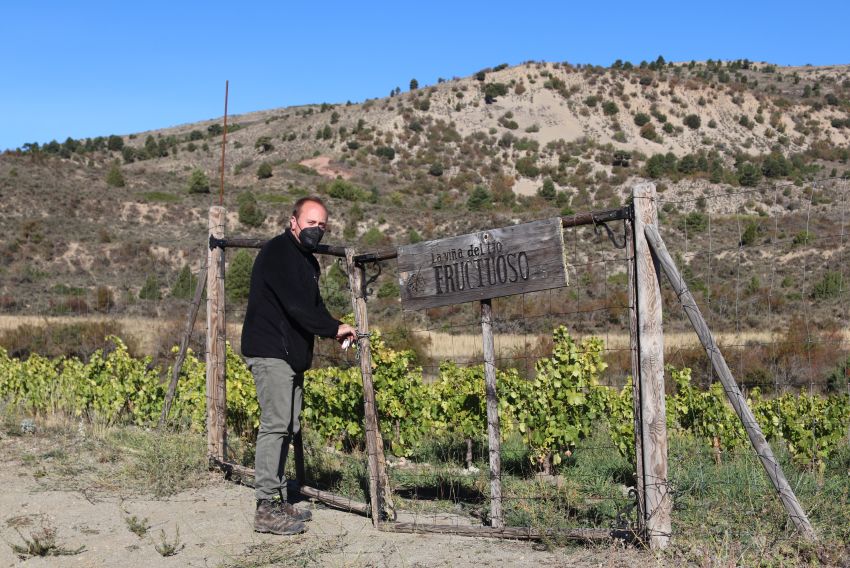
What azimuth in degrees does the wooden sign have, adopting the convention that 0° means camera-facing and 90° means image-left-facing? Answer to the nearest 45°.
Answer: approximately 0°

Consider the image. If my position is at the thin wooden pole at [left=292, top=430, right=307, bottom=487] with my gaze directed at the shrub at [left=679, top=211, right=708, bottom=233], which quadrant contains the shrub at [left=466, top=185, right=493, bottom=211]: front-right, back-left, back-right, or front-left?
front-left

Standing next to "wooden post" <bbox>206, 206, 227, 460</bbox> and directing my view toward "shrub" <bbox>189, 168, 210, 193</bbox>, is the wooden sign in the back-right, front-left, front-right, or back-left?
back-right

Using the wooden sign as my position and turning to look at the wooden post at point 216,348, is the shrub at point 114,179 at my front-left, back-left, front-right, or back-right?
front-right

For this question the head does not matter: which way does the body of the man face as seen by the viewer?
to the viewer's right

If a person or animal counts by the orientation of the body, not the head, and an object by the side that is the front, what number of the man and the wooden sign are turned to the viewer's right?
1

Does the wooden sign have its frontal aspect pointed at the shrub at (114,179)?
no

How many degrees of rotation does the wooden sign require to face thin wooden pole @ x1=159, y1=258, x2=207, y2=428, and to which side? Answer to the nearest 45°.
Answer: approximately 135° to its right

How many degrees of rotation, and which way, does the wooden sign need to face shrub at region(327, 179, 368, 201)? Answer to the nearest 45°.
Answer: approximately 180°

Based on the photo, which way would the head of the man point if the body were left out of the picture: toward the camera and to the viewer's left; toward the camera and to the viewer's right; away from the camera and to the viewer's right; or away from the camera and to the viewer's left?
toward the camera and to the viewer's right

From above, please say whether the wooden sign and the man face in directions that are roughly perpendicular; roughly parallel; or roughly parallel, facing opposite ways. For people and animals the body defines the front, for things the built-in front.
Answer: roughly perpendicular

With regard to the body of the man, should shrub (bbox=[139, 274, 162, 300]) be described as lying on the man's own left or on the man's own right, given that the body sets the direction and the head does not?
on the man's own left

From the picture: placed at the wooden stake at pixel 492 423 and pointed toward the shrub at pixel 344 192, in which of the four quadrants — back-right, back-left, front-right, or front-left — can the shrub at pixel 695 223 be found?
front-right

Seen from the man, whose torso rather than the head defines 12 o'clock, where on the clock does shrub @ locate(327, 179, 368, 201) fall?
The shrub is roughly at 9 o'clock from the man.

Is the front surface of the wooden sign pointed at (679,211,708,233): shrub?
no

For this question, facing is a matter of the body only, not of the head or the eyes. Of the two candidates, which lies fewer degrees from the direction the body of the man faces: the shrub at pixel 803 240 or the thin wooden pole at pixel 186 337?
the shrub

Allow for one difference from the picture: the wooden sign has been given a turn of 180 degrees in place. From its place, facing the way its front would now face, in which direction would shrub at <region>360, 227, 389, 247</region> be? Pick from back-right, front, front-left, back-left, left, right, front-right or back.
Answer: front
